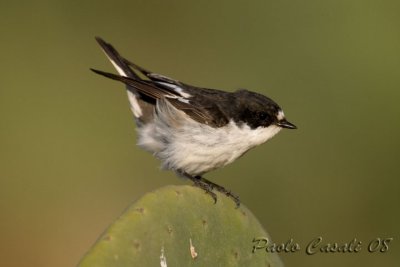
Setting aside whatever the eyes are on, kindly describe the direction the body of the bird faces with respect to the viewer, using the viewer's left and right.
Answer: facing to the right of the viewer
